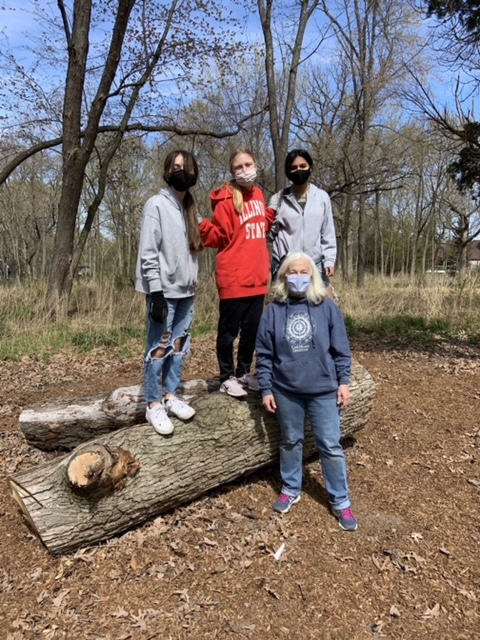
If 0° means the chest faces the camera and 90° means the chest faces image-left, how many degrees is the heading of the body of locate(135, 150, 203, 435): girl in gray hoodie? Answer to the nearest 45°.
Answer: approximately 315°

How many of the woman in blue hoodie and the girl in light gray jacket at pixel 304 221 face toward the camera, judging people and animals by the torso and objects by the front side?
2

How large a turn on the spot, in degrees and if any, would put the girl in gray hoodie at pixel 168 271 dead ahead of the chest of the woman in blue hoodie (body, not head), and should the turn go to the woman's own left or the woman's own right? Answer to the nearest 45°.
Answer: approximately 90° to the woman's own right

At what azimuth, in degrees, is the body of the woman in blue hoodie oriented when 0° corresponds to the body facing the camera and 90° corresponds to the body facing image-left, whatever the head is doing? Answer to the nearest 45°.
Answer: approximately 0°

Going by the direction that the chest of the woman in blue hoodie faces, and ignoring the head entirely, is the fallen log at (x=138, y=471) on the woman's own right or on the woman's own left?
on the woman's own right

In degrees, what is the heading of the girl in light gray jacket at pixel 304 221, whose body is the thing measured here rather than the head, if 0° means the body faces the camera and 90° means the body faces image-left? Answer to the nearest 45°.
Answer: approximately 0°

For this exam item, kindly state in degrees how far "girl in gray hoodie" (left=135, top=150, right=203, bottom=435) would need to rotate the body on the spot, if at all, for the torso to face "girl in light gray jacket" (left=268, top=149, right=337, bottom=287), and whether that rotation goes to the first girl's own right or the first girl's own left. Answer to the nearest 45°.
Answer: approximately 45° to the first girl's own left
